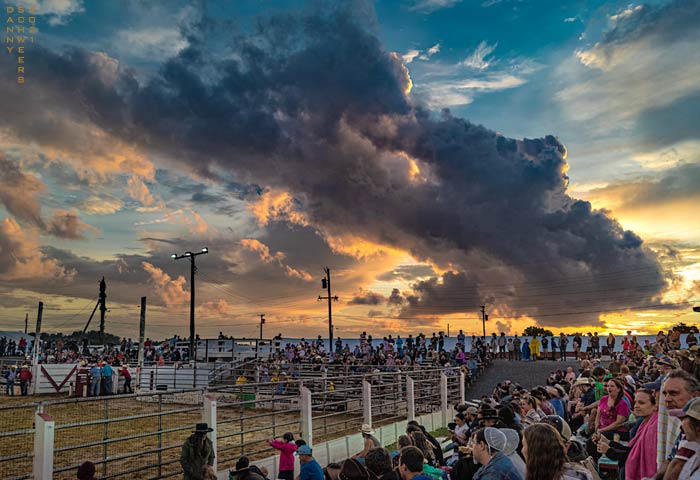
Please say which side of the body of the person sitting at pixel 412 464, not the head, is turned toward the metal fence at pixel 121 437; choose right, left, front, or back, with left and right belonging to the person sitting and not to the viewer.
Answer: front

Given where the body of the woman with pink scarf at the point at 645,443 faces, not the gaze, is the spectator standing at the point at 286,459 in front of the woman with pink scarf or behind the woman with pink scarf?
in front

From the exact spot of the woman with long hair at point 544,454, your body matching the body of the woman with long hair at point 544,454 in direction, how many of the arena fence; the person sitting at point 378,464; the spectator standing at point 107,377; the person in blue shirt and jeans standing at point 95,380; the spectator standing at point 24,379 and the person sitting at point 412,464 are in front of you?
6

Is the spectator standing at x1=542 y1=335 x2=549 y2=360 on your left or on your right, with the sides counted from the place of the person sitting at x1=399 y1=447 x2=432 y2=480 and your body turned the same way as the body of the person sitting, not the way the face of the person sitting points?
on your right

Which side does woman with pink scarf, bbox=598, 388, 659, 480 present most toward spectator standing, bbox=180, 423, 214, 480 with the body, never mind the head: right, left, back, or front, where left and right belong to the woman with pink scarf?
front

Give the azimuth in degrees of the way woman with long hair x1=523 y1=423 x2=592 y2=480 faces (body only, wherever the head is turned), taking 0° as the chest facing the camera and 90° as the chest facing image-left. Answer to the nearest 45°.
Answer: approximately 135°

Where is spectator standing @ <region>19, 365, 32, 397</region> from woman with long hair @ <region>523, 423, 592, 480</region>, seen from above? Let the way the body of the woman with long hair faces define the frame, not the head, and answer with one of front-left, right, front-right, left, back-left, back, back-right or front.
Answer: front

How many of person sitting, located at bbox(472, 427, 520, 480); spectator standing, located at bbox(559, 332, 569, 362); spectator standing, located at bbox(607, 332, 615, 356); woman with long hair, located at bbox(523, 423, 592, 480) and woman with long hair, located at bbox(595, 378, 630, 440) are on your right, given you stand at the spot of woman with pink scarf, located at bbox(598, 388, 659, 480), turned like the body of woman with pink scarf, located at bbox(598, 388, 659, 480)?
3

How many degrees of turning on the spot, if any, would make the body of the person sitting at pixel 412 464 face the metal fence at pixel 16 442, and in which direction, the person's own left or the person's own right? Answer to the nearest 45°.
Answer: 0° — they already face it

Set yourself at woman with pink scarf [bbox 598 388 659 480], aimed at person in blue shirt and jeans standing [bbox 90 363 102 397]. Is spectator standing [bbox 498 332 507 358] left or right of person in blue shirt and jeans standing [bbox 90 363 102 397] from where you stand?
right

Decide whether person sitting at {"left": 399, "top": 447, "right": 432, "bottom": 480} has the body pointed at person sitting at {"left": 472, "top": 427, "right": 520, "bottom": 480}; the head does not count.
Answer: no

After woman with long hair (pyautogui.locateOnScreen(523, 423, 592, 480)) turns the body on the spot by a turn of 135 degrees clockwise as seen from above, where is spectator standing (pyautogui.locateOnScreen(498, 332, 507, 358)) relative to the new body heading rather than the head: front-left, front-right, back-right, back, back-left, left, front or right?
left

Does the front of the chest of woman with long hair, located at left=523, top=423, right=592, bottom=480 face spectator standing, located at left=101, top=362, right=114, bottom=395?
yes

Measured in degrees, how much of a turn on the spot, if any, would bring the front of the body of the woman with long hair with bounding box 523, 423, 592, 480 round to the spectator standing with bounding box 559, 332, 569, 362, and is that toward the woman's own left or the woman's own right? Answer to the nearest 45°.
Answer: approximately 45° to the woman's own right

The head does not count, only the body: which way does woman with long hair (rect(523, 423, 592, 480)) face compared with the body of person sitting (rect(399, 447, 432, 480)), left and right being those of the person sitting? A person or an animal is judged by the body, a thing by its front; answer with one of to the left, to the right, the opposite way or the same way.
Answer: the same way

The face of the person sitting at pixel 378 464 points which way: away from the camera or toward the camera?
away from the camera

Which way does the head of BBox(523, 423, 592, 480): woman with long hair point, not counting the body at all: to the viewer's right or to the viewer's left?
to the viewer's left

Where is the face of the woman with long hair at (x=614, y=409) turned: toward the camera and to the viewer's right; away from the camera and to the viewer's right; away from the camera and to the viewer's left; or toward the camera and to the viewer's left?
toward the camera and to the viewer's left

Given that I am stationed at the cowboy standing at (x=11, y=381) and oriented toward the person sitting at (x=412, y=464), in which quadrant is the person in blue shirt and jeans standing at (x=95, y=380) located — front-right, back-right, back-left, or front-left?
front-left

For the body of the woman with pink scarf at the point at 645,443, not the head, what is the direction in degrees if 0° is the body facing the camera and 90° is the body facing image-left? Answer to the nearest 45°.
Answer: approximately 90°
